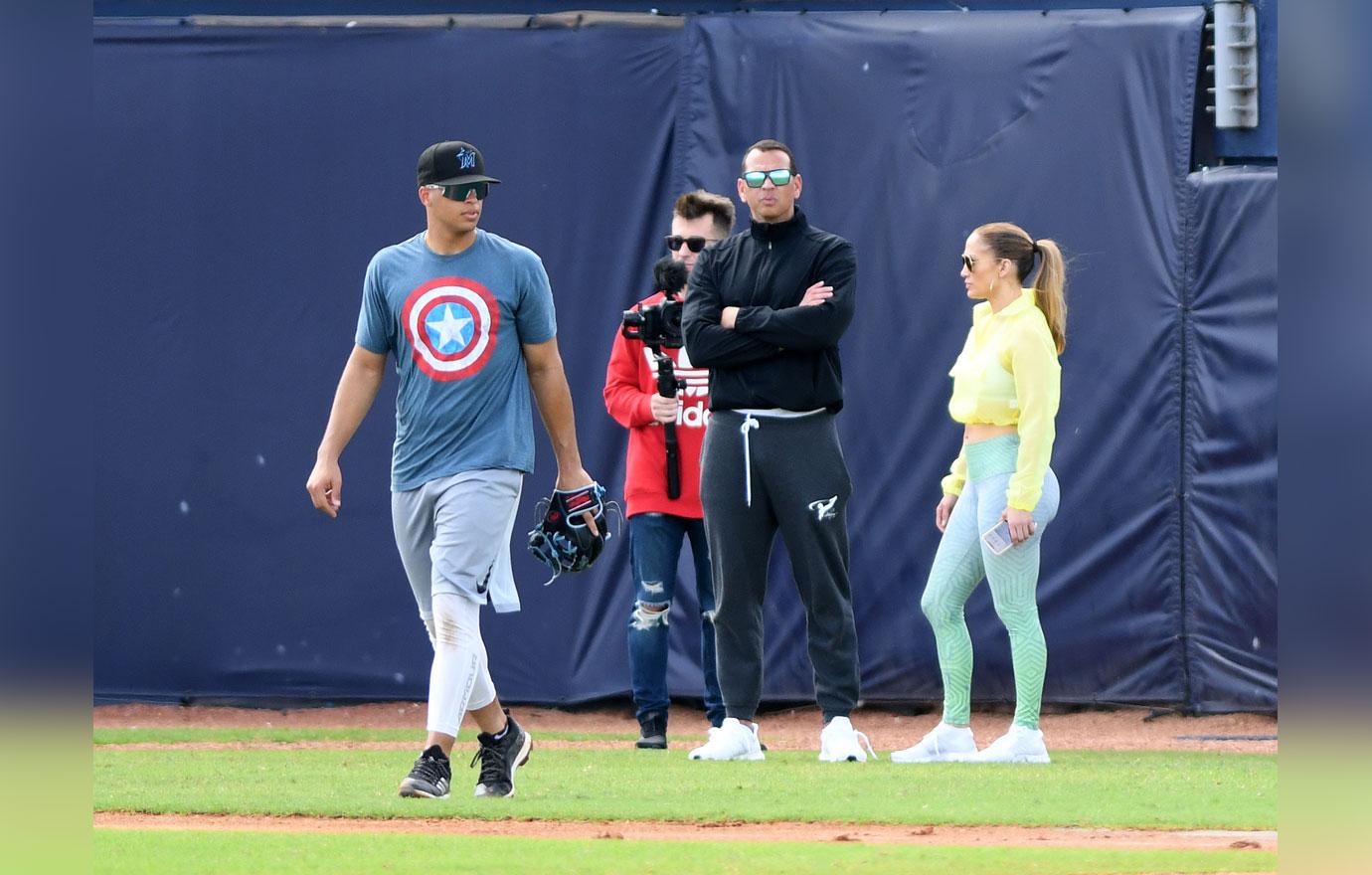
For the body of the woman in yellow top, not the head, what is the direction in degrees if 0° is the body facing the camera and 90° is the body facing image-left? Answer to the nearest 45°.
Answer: approximately 90°

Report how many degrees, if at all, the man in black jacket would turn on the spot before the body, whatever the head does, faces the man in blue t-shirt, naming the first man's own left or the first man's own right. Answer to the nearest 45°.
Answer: approximately 45° to the first man's own right

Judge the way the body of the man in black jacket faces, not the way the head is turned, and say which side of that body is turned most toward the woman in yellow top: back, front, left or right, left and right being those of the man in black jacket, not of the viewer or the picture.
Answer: left

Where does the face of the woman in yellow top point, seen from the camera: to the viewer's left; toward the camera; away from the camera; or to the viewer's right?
to the viewer's left

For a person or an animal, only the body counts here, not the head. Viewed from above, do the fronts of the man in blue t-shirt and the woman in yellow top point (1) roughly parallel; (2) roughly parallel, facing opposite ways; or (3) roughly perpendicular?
roughly perpendicular

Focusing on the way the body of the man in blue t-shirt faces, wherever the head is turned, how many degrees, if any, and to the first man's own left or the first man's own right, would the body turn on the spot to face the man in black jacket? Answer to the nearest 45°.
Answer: approximately 135° to the first man's own left
